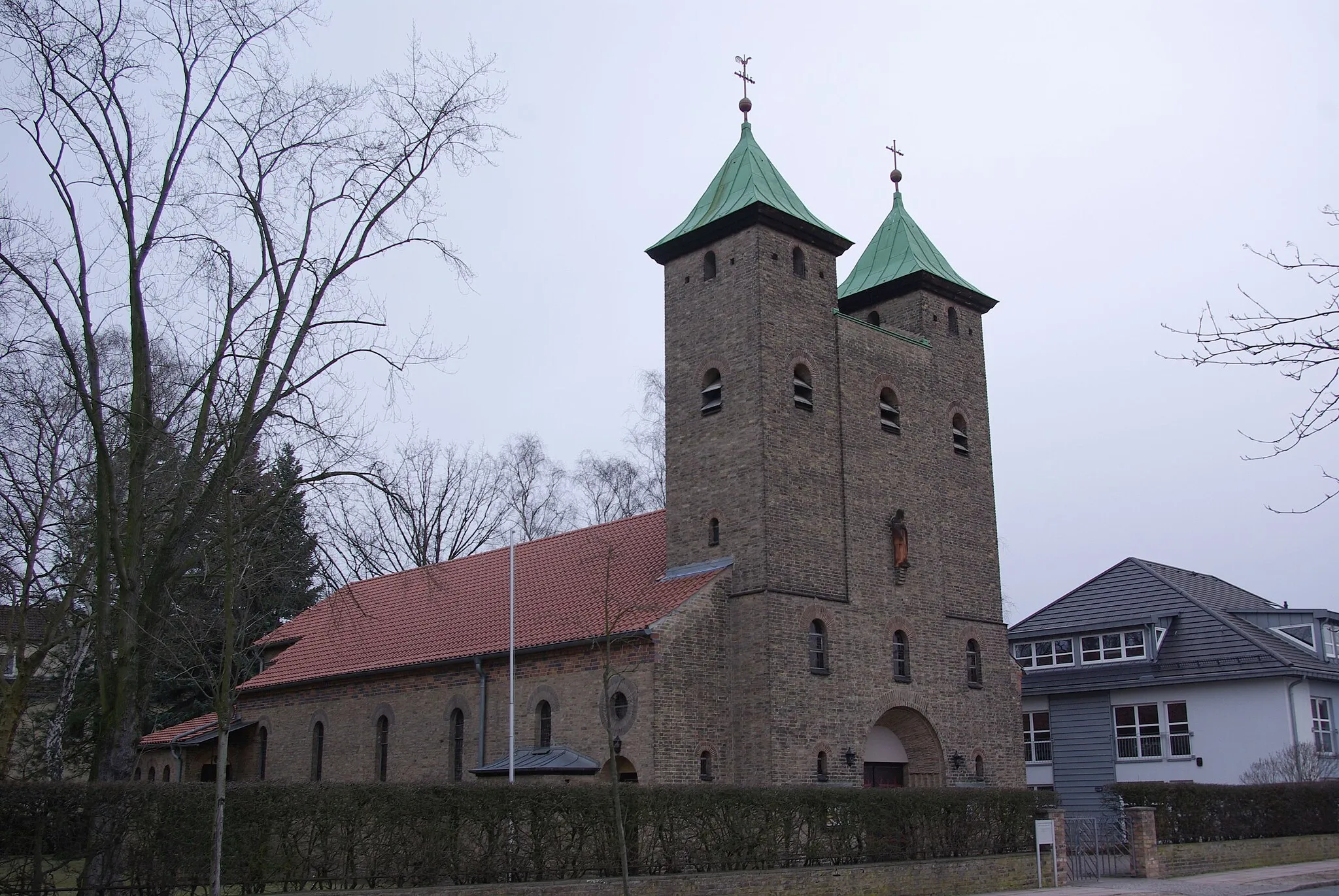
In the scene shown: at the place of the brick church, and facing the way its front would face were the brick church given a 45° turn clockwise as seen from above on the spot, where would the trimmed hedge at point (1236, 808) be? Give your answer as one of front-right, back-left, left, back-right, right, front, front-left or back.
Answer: left

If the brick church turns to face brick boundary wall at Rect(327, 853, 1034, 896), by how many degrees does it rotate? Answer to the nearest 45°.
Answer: approximately 45° to its right

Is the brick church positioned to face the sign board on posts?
yes

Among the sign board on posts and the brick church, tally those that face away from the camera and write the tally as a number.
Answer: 0

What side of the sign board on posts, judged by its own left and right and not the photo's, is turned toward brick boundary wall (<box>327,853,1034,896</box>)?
right

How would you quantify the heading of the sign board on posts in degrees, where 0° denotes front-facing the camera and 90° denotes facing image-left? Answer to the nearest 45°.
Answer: approximately 315°

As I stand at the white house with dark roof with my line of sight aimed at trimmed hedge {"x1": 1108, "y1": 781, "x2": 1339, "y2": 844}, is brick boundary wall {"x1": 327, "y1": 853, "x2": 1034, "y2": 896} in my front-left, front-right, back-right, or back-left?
front-right

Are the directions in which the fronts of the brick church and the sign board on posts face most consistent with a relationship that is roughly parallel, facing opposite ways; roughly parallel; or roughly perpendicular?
roughly parallel

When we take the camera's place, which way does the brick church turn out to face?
facing the viewer and to the right of the viewer

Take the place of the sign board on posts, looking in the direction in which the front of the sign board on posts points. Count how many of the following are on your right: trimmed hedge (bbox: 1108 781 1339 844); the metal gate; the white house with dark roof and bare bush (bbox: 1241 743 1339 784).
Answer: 0

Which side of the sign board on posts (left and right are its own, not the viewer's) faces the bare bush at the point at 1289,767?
left

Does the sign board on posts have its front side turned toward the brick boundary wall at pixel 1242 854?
no
